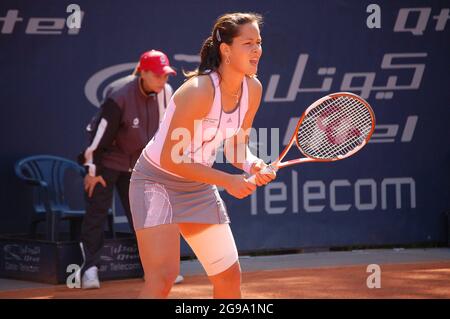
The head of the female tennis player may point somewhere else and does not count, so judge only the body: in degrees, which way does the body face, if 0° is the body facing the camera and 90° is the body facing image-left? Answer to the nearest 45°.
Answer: approximately 315°

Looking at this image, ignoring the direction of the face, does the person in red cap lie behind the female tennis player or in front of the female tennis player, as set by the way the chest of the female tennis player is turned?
behind

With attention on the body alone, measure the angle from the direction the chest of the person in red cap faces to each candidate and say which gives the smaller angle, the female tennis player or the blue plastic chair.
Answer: the female tennis player

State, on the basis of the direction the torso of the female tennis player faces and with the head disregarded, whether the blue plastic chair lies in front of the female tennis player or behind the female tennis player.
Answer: behind

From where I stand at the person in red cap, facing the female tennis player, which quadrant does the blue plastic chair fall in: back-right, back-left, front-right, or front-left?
back-right

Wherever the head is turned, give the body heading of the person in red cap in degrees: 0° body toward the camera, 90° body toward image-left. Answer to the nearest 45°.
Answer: approximately 315°

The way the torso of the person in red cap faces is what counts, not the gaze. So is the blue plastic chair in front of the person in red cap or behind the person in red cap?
behind

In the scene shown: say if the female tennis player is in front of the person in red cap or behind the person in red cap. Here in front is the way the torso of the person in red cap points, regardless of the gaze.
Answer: in front
